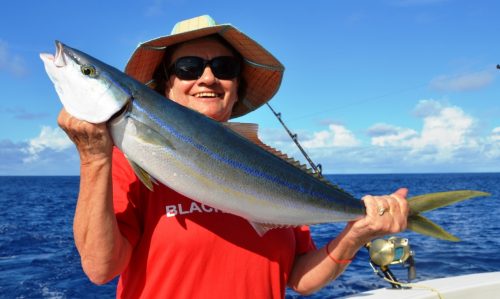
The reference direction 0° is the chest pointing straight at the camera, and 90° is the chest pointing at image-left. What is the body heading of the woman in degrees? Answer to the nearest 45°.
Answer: approximately 0°
